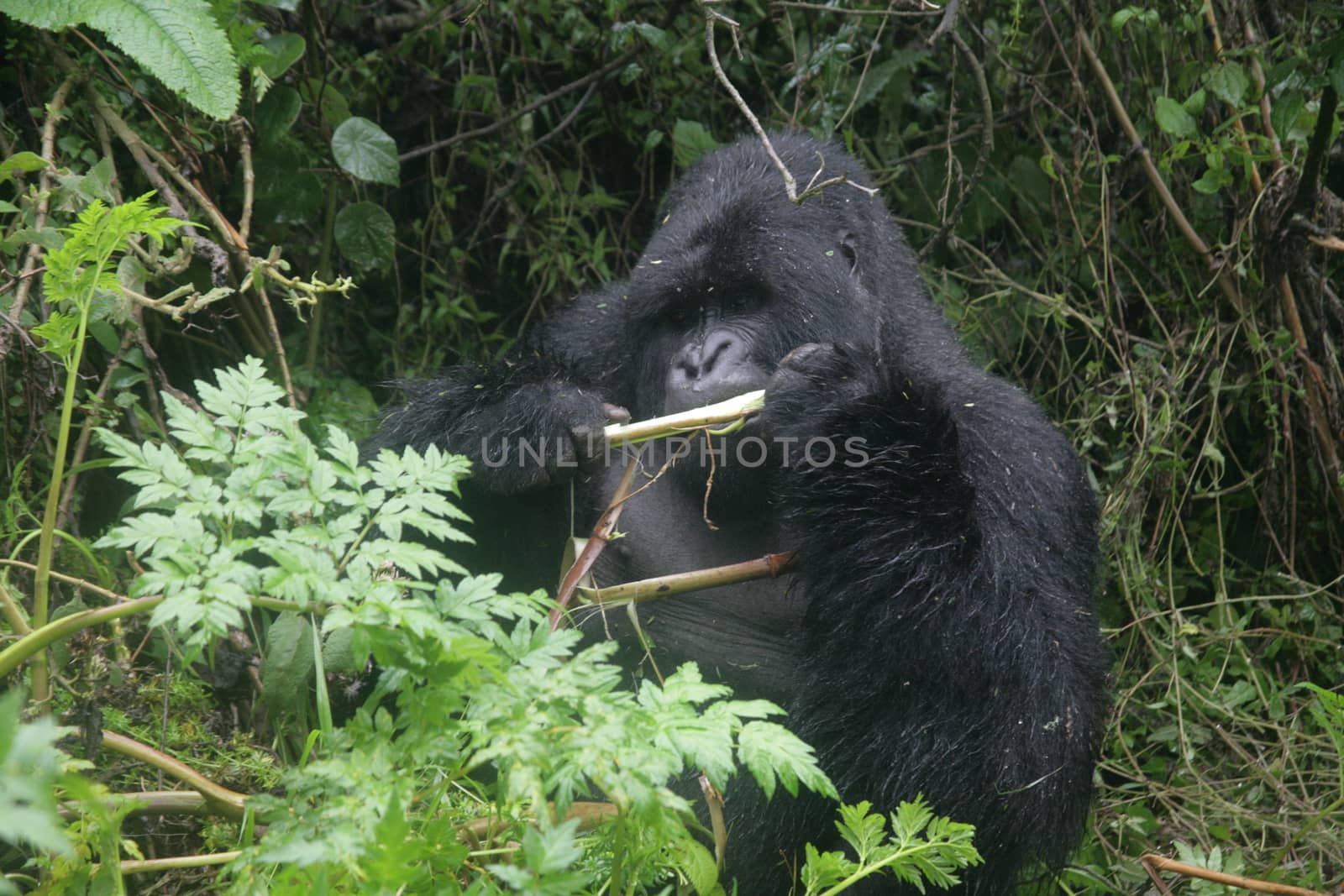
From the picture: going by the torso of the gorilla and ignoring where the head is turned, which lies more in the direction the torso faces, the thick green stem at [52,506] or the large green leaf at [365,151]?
the thick green stem

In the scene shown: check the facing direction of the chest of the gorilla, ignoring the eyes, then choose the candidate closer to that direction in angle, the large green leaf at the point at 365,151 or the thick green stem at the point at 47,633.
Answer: the thick green stem

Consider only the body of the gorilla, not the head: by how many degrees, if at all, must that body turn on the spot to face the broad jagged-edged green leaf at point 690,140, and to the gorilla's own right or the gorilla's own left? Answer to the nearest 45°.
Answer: approximately 135° to the gorilla's own right

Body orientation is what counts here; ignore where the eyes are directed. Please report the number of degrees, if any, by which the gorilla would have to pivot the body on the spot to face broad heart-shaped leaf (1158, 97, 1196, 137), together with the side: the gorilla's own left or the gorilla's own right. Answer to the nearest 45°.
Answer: approximately 180°

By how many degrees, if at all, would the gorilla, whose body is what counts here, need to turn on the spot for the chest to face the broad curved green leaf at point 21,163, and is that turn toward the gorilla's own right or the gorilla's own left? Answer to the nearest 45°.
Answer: approximately 90° to the gorilla's own right

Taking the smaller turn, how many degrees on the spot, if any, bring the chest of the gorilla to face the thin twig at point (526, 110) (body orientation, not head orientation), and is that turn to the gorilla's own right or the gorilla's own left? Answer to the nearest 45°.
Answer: approximately 135° to the gorilla's own right

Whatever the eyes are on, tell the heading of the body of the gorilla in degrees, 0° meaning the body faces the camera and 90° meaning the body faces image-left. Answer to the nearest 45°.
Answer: approximately 45°

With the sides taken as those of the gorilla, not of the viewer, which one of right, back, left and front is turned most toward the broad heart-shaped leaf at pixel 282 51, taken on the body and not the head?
right

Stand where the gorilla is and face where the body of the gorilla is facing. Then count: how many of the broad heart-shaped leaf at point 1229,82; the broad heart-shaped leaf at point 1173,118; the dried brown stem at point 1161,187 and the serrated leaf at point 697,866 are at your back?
3

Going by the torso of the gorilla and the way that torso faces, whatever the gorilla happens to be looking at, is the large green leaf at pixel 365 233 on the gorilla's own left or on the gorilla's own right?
on the gorilla's own right

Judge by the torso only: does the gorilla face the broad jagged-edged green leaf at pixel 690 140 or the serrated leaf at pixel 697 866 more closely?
the serrated leaf

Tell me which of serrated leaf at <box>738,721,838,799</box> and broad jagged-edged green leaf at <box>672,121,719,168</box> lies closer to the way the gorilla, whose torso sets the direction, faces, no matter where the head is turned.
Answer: the serrated leaf

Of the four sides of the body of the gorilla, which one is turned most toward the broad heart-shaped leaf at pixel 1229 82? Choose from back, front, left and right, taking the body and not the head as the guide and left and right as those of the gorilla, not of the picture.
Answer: back
